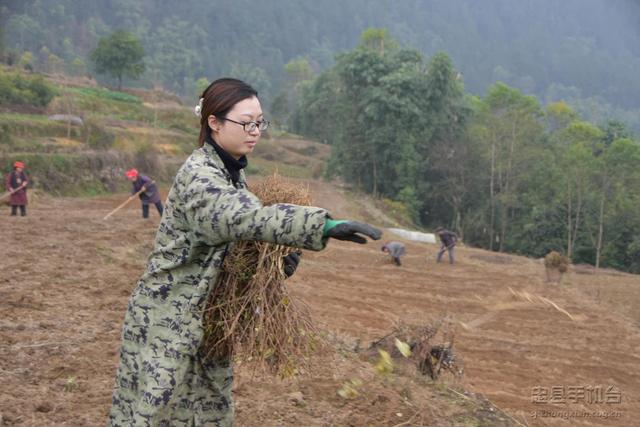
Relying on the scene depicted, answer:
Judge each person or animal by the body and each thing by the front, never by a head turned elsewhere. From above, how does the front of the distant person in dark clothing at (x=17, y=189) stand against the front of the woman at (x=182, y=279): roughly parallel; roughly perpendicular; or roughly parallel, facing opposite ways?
roughly perpendicular

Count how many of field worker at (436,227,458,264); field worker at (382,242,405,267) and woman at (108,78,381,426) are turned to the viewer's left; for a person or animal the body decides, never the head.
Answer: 2

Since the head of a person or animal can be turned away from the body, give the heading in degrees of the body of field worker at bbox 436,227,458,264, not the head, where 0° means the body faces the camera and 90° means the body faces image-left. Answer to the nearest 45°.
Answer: approximately 90°

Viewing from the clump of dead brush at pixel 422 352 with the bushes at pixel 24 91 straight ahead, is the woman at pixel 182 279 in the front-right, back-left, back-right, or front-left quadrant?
back-left

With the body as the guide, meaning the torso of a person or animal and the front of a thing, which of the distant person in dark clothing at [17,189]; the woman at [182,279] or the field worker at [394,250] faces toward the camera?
the distant person in dark clothing

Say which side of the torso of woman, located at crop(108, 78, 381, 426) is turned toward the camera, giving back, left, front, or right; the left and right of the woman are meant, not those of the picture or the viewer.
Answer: right

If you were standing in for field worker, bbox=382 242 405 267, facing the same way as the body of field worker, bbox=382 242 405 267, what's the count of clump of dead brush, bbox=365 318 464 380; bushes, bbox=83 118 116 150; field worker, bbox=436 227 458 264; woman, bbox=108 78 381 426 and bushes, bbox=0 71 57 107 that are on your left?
2

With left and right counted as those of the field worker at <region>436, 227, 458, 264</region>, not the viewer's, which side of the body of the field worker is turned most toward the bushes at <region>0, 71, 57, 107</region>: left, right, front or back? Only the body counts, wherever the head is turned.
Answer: right

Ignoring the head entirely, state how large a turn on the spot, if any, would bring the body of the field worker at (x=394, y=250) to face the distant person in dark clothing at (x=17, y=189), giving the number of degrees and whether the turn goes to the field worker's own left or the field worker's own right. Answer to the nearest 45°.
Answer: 0° — they already face them

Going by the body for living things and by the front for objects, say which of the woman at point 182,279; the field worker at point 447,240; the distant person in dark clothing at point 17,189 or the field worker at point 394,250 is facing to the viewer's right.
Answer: the woman

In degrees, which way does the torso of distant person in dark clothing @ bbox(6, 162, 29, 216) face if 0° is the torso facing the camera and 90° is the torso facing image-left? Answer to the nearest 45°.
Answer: approximately 0°

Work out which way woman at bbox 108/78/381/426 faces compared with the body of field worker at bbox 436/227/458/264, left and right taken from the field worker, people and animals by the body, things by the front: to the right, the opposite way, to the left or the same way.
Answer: the opposite way

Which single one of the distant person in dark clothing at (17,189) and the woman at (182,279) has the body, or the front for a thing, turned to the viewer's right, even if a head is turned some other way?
the woman

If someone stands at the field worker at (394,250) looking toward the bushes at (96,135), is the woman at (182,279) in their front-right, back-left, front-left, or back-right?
back-left

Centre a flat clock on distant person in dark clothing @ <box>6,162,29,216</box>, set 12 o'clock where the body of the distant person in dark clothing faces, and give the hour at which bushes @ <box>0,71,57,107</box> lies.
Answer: The bushes is roughly at 6 o'clock from the distant person in dark clothing.

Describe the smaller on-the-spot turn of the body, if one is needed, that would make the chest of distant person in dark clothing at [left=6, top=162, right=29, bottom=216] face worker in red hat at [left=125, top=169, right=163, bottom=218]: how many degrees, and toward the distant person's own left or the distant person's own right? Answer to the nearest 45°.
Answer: approximately 90° to the distant person's own left

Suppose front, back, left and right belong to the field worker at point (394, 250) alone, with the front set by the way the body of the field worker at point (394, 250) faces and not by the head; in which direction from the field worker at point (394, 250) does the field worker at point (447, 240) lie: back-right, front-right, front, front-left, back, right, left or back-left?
back-right

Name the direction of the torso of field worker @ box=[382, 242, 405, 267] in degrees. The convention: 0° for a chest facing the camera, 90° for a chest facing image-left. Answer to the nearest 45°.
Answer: approximately 90°
